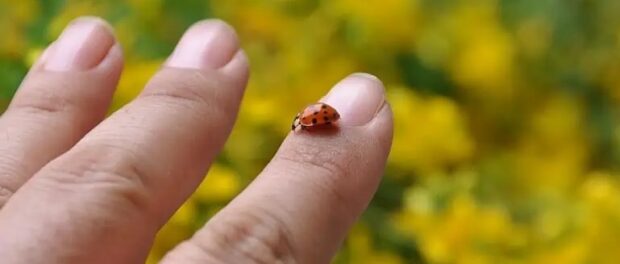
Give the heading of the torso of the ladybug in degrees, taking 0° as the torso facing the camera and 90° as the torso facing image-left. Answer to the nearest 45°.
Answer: approximately 90°
